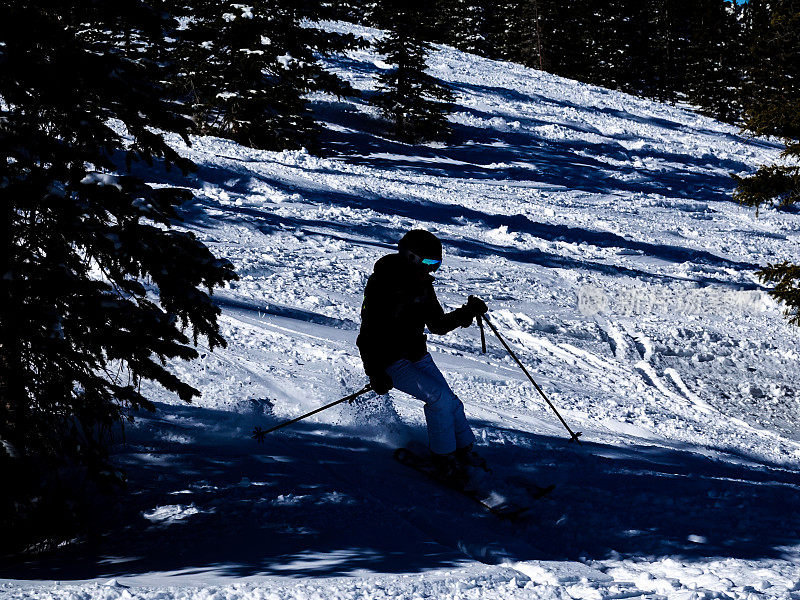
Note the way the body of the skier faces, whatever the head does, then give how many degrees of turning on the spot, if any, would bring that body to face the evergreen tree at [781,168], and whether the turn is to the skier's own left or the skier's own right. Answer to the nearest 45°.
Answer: approximately 90° to the skier's own left

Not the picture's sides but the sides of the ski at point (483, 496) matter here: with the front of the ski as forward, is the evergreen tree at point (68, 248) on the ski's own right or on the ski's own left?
on the ski's own right

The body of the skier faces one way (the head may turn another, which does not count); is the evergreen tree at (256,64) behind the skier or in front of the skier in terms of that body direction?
behind

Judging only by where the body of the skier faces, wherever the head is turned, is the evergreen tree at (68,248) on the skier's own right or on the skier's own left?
on the skier's own right

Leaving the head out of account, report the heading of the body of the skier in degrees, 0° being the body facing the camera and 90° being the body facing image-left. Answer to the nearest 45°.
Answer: approximately 315°

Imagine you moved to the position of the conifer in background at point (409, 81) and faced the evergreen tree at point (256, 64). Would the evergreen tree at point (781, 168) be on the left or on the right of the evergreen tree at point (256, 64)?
left

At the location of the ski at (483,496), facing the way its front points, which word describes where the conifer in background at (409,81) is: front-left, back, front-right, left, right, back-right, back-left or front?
back-left

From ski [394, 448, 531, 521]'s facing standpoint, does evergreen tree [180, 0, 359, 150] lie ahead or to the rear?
to the rear
